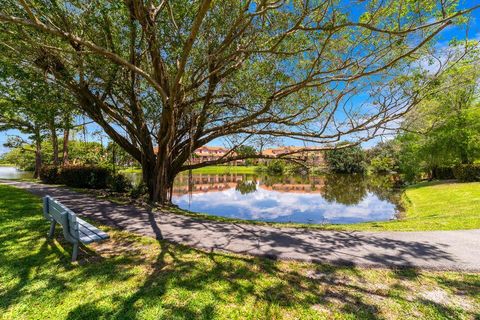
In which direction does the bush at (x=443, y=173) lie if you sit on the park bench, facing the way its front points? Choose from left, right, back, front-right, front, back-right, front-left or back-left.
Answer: front-right

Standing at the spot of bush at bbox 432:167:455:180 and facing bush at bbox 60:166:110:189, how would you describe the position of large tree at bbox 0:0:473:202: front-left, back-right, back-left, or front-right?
front-left

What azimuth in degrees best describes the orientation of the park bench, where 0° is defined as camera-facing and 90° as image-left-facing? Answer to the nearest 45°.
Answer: approximately 225°

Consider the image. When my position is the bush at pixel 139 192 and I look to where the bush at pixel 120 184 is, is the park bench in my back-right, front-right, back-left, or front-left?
back-left

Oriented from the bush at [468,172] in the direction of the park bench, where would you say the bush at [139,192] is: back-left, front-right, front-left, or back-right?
front-right

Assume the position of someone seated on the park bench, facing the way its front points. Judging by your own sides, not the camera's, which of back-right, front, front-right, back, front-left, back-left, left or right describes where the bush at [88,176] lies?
front-left

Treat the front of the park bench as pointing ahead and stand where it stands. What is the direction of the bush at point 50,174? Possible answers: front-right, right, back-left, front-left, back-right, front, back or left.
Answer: front-left

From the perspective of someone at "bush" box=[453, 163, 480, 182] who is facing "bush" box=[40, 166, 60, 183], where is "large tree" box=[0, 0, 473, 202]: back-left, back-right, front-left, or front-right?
front-left

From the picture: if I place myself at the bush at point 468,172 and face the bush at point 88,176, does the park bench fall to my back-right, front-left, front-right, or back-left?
front-left

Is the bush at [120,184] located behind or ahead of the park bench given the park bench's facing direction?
ahead

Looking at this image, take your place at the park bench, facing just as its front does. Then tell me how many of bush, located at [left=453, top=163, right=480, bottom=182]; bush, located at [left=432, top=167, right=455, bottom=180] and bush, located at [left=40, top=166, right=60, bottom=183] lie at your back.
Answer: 0
